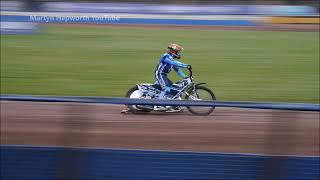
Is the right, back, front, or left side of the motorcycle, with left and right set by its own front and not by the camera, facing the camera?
right

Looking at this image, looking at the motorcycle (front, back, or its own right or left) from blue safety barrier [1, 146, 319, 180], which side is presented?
right

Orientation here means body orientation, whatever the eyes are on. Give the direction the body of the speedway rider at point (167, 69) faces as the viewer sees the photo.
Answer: to the viewer's right

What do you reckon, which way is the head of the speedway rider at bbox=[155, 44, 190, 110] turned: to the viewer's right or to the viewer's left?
to the viewer's right
